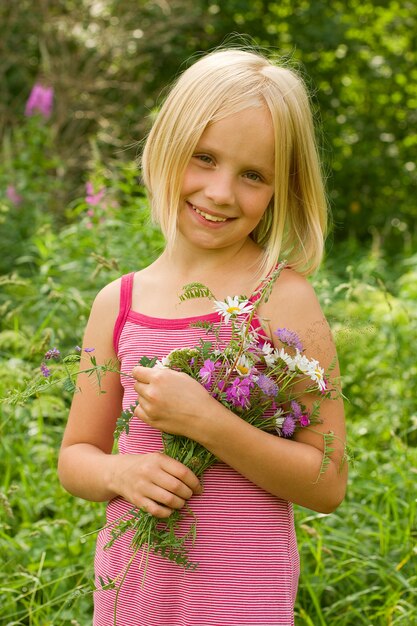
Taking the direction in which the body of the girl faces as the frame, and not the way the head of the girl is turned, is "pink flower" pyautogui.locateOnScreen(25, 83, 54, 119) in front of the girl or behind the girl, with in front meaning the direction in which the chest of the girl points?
behind

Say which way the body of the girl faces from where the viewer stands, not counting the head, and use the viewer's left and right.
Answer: facing the viewer

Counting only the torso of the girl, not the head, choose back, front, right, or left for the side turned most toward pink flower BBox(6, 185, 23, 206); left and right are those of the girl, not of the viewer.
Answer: back
